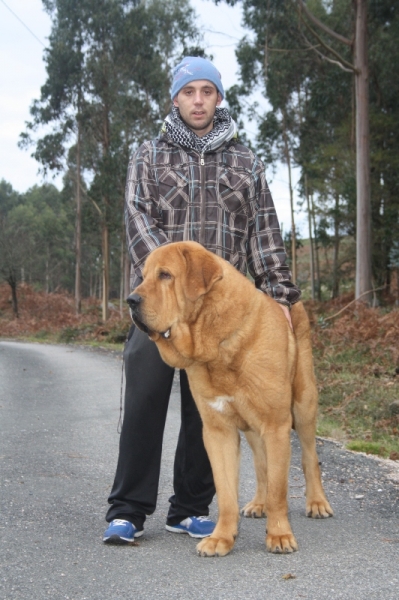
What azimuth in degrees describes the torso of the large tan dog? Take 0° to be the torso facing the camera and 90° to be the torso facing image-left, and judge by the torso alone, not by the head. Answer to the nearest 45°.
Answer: approximately 45°

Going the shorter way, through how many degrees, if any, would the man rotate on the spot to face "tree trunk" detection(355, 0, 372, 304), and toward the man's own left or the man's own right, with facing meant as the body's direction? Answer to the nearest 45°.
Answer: approximately 180°

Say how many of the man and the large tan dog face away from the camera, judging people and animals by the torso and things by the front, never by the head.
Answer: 0

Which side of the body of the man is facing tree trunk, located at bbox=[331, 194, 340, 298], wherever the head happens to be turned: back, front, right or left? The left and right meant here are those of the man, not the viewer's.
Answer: back

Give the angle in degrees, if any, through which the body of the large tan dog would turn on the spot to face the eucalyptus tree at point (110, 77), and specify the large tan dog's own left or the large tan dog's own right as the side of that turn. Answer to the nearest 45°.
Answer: approximately 135° to the large tan dog's own right

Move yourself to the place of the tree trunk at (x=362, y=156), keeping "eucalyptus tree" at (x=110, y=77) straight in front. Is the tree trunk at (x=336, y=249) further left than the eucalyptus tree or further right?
right

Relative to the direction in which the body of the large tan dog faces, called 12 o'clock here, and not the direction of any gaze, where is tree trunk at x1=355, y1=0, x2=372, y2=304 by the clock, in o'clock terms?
The tree trunk is roughly at 5 o'clock from the large tan dog.

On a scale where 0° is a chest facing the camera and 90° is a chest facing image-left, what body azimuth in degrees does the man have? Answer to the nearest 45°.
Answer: approximately 0°

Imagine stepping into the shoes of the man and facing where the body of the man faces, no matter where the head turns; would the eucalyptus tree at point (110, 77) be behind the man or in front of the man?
behind
